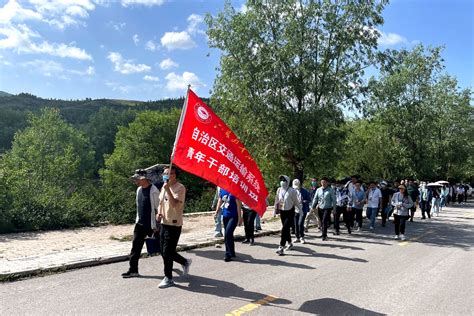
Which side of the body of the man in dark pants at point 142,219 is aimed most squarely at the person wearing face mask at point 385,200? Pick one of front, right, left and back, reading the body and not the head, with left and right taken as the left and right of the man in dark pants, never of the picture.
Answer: back

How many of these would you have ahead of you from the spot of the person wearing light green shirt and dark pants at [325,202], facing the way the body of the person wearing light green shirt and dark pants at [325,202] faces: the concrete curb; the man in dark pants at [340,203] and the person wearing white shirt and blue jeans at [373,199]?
1

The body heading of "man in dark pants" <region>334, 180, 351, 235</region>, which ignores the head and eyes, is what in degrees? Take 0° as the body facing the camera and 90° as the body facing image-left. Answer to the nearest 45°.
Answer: approximately 45°

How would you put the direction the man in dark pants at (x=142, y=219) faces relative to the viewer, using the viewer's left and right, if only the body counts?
facing the viewer and to the left of the viewer

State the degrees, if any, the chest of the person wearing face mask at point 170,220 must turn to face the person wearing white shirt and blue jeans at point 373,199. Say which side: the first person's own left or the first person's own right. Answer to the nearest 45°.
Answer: approximately 180°

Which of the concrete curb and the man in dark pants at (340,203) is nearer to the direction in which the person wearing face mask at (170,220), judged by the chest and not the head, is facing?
the concrete curb

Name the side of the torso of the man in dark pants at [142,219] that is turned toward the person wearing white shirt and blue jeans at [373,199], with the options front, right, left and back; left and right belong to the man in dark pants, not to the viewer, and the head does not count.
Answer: back
